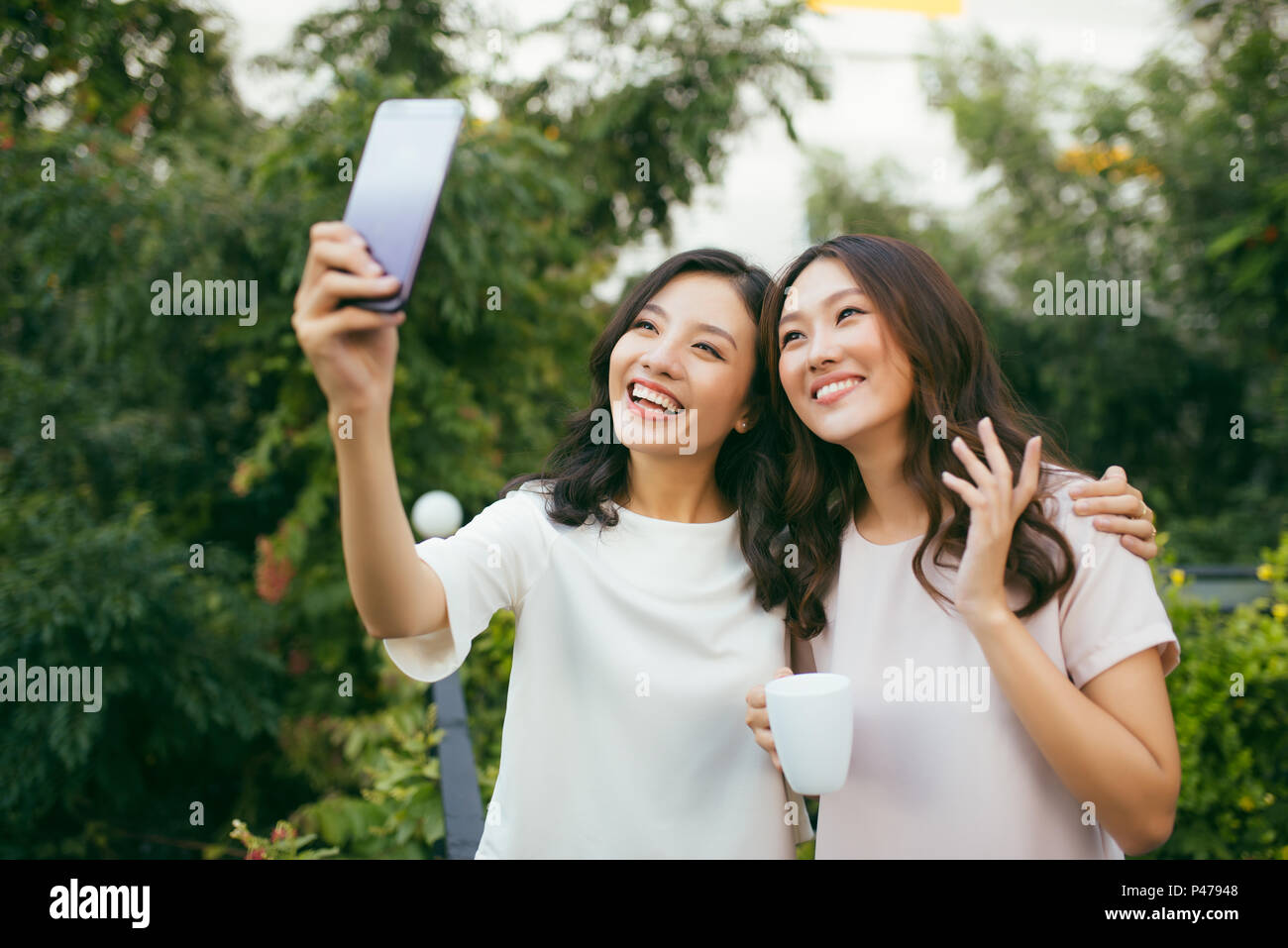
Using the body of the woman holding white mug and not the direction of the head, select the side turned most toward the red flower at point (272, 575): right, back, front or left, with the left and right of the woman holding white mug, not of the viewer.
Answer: right

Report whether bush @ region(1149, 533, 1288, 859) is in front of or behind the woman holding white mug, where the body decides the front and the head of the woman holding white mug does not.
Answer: behind

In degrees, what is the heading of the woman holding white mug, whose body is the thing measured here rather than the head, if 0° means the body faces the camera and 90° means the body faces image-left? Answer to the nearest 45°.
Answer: approximately 45°
